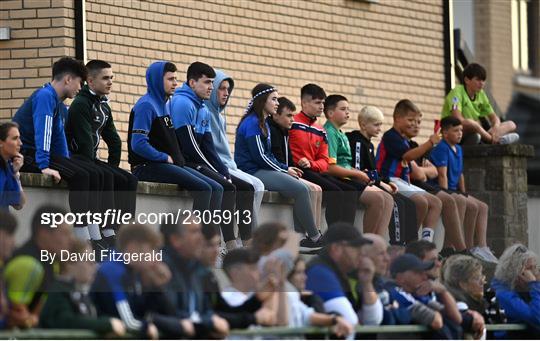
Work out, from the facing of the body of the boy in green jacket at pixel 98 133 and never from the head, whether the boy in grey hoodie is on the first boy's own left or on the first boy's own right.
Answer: on the first boy's own left

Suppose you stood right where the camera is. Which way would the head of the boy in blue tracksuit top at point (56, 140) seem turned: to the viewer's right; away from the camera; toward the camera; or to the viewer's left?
to the viewer's right
